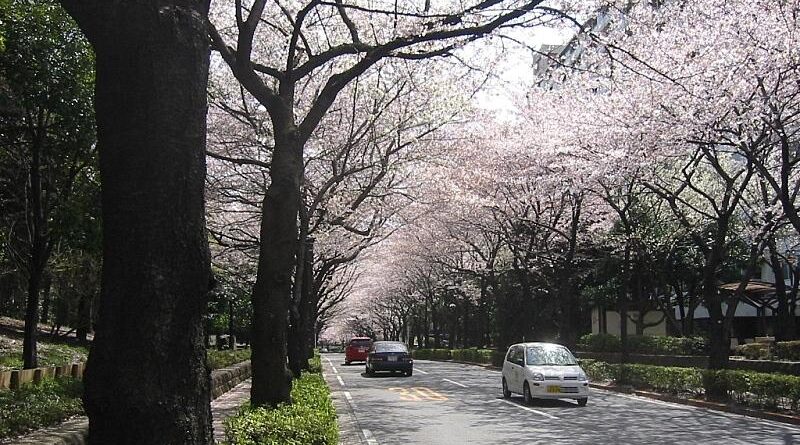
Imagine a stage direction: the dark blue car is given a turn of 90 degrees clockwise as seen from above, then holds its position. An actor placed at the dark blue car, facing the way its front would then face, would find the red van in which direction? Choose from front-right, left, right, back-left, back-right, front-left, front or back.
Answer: left

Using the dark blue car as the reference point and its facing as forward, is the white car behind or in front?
behind

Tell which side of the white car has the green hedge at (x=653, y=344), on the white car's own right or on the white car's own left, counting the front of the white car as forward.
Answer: on the white car's own left

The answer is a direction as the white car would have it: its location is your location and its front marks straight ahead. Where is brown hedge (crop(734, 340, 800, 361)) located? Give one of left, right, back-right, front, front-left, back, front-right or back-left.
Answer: left

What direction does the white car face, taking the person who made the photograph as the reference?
facing the viewer and to the right of the viewer

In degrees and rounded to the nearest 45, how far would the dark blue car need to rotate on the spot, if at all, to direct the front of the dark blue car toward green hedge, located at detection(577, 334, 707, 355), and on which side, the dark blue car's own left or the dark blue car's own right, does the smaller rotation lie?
approximately 90° to the dark blue car's own right

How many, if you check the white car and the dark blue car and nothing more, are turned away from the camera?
1

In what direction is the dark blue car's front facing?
away from the camera

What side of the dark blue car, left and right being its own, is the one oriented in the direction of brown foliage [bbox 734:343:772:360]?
right

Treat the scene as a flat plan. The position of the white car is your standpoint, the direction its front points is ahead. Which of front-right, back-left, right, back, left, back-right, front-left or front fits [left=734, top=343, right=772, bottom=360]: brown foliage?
left

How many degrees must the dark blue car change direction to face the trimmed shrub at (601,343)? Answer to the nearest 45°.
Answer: approximately 90° to its right

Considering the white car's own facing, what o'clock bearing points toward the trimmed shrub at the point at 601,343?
The trimmed shrub is roughly at 8 o'clock from the white car.
